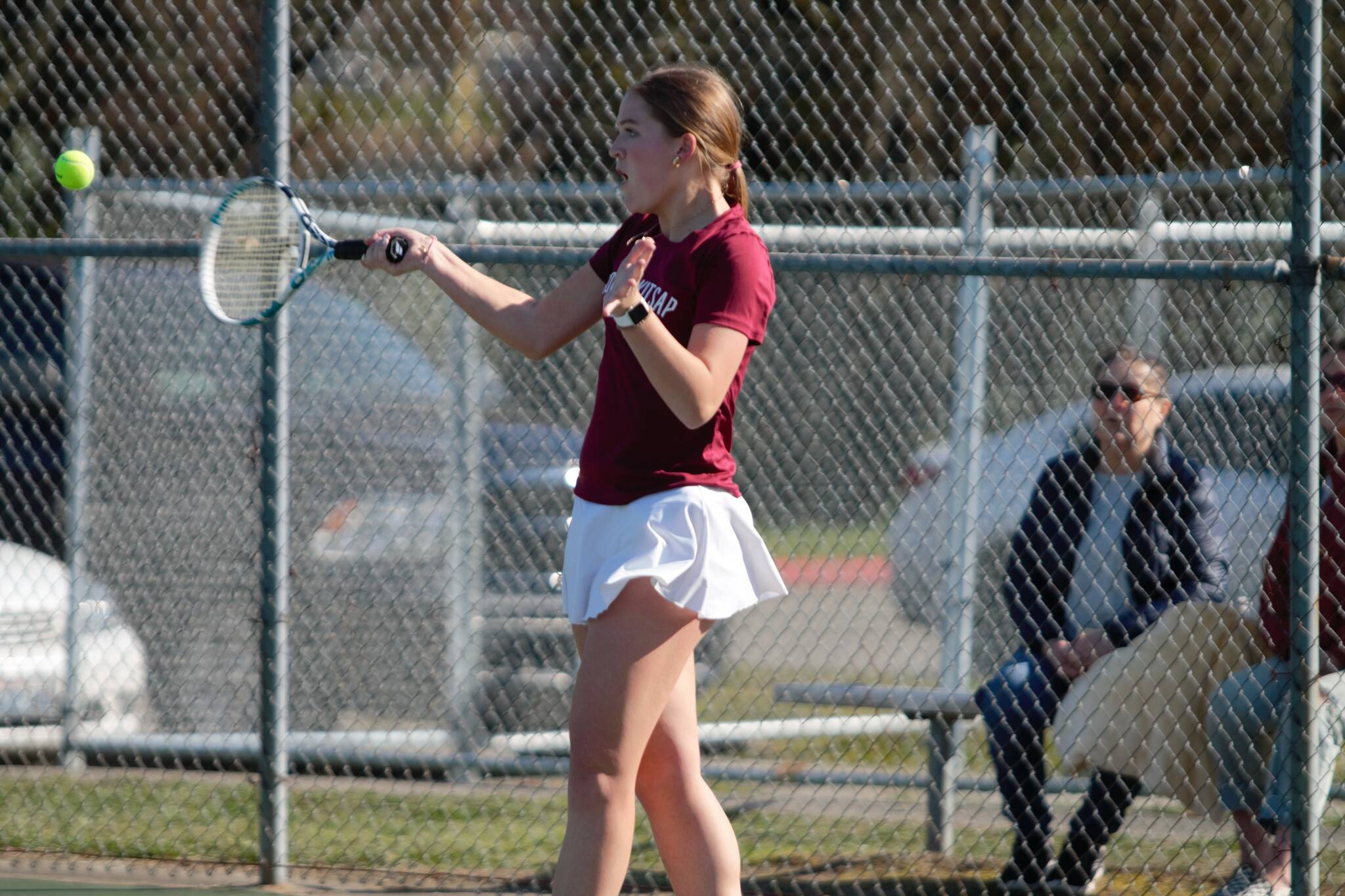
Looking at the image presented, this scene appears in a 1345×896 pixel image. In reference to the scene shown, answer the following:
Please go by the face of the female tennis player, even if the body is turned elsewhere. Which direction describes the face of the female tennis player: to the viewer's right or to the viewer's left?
to the viewer's left

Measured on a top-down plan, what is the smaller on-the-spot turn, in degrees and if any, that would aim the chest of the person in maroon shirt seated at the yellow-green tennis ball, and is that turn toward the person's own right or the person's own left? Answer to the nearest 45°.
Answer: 0° — they already face it

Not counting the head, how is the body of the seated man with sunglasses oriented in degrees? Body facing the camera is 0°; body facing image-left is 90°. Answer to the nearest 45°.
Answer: approximately 45°

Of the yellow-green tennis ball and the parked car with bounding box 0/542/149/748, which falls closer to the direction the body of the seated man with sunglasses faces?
the yellow-green tennis ball

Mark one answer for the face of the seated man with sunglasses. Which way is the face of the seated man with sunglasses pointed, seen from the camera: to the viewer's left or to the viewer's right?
to the viewer's left

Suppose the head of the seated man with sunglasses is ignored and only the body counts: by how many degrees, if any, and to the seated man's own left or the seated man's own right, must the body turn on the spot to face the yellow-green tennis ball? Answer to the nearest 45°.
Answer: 0° — they already face it

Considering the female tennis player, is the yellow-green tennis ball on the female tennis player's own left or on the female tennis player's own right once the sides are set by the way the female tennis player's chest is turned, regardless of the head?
on the female tennis player's own right

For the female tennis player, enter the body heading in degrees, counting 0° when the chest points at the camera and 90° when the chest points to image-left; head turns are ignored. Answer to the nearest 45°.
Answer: approximately 45°

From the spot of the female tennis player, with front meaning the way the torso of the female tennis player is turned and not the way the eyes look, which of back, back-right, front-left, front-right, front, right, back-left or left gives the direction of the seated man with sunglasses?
back

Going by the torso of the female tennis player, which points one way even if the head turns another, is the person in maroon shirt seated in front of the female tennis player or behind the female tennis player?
behind
